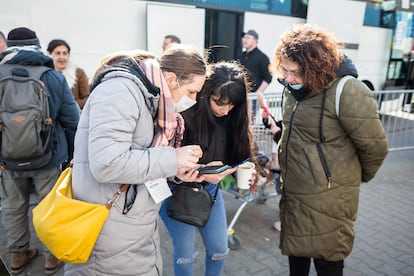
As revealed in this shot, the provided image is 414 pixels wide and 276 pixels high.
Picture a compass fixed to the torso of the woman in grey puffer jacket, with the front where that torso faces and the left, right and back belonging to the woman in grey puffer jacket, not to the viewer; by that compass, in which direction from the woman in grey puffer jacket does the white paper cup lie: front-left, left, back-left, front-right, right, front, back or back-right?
front-left

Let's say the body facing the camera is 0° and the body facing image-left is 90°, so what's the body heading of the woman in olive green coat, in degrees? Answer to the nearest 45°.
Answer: approximately 45°

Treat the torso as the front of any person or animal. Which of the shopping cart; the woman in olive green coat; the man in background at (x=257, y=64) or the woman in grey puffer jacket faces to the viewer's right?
the woman in grey puffer jacket

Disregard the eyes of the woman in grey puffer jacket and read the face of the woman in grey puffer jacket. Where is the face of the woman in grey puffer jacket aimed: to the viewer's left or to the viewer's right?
to the viewer's right

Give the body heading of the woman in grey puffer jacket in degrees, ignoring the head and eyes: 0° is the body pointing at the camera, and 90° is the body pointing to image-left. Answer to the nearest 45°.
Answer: approximately 270°

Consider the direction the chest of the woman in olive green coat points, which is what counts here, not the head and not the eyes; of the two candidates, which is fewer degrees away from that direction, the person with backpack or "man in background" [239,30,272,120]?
the person with backpack

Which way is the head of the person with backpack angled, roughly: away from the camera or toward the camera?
away from the camera
